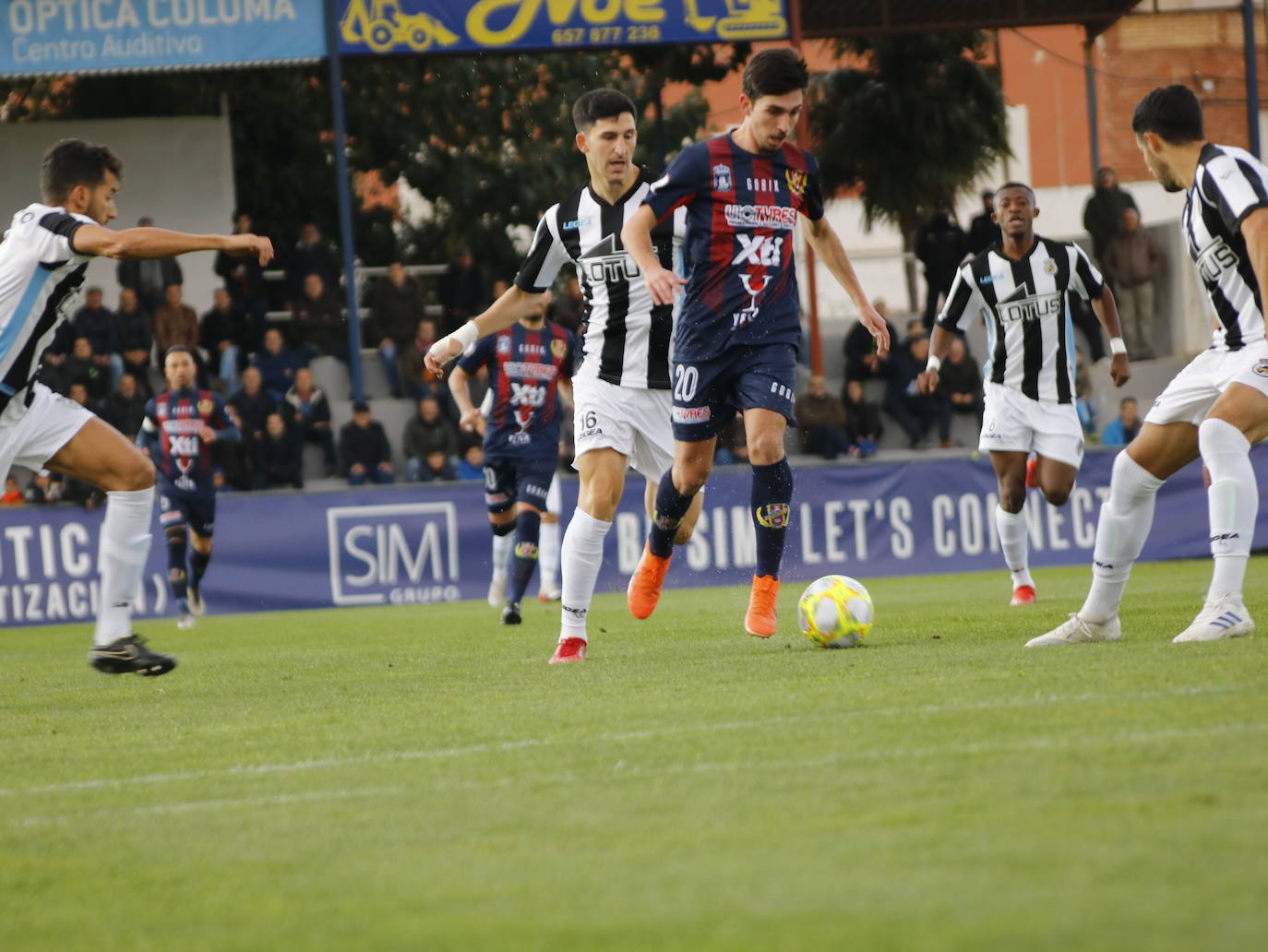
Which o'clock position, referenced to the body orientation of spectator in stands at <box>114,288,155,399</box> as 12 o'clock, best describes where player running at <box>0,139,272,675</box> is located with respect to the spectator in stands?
The player running is roughly at 12 o'clock from the spectator in stands.

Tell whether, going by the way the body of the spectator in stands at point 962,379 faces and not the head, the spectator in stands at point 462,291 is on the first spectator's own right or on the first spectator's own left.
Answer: on the first spectator's own right

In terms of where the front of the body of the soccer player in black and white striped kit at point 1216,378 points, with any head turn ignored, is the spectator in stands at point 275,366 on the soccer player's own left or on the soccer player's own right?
on the soccer player's own right

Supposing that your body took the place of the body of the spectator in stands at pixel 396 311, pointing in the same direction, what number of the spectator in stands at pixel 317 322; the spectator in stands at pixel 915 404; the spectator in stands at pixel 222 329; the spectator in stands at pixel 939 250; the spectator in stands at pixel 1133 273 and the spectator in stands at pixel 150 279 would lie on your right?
3

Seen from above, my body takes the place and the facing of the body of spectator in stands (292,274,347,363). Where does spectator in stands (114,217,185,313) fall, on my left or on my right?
on my right

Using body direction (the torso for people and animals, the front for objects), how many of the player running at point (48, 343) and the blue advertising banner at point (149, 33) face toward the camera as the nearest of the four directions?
1

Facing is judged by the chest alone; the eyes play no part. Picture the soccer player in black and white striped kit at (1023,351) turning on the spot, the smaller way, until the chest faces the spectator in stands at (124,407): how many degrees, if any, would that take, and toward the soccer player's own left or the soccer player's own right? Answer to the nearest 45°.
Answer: approximately 135° to the soccer player's own right

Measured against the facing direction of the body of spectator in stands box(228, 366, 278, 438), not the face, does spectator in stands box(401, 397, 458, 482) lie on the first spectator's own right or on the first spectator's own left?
on the first spectator's own left

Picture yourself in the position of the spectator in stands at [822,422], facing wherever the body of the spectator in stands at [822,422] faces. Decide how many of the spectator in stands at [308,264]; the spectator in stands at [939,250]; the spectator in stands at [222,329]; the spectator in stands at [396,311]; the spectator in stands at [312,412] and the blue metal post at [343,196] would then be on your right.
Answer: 5

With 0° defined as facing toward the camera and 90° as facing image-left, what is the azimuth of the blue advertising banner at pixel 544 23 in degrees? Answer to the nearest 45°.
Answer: approximately 0°

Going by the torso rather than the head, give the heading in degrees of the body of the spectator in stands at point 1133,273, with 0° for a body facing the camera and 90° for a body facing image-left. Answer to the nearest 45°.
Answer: approximately 0°

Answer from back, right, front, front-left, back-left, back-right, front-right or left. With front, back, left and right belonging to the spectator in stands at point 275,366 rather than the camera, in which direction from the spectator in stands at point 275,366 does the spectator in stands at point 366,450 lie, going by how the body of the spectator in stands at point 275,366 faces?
front-left

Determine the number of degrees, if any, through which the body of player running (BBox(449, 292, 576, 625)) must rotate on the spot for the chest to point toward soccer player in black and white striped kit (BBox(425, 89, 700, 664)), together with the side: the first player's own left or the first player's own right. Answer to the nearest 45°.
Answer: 0° — they already face them
